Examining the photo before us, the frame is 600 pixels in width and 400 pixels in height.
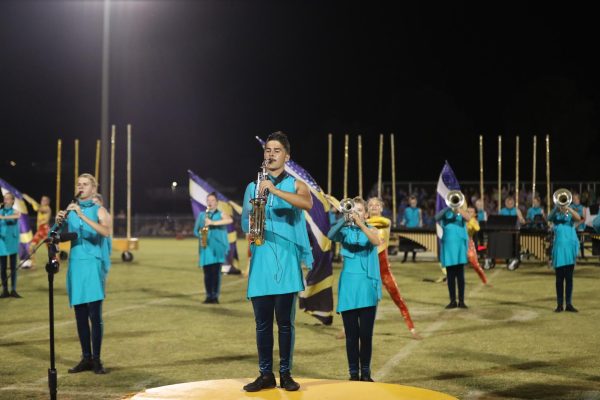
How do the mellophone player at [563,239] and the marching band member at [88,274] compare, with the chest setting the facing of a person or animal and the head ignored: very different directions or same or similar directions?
same or similar directions

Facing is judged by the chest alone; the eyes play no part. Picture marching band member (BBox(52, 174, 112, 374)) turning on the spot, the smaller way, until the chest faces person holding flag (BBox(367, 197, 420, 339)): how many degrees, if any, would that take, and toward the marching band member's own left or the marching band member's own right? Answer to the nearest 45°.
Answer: approximately 135° to the marching band member's own left

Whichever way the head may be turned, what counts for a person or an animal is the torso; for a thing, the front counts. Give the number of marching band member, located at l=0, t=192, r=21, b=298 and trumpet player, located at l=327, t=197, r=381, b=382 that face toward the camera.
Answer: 2

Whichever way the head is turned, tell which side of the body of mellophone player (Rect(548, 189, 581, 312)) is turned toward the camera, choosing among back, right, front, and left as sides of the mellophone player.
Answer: front

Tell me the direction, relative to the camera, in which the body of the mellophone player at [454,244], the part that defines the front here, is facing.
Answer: toward the camera

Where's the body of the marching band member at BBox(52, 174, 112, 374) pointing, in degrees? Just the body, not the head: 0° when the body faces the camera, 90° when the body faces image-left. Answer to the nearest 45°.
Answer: approximately 45°

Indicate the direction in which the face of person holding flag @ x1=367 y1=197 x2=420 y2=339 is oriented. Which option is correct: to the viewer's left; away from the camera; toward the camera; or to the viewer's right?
toward the camera

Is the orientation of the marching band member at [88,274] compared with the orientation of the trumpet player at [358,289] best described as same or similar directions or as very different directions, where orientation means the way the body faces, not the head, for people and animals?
same or similar directions

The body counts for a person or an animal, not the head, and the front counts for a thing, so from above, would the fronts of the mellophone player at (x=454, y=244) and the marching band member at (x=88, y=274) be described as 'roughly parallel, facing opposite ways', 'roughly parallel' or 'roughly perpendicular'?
roughly parallel

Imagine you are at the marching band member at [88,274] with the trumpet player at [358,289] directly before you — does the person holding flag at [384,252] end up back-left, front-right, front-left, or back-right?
front-left

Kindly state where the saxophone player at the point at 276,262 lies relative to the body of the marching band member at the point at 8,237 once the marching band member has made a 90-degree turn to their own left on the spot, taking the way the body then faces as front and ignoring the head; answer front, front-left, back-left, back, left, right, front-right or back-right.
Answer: right

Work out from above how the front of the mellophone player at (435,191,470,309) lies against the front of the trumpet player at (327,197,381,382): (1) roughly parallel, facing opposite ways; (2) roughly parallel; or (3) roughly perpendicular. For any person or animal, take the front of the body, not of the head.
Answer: roughly parallel

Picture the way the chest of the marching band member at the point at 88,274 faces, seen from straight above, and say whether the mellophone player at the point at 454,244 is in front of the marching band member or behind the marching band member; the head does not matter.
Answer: behind

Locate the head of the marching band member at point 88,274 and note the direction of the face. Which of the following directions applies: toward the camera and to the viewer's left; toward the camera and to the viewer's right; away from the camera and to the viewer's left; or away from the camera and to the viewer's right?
toward the camera and to the viewer's left

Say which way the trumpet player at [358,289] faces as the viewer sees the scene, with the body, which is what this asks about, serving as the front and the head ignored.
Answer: toward the camera
